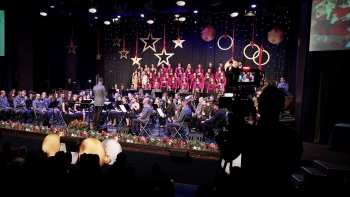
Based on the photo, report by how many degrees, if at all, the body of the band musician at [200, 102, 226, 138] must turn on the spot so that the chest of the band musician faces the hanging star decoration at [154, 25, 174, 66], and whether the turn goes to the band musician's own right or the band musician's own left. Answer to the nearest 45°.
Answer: approximately 90° to the band musician's own right

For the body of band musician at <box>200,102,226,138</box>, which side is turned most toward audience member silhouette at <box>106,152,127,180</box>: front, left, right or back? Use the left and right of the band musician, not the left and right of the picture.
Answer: left

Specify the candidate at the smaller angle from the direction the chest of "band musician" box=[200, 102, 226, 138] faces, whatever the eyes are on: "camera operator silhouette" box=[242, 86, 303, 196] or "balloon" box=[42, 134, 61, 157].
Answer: the balloon

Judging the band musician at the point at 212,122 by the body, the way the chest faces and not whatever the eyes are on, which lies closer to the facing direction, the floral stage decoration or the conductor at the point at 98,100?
the conductor

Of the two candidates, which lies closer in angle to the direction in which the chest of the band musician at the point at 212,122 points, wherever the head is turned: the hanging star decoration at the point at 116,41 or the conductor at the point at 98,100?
the conductor

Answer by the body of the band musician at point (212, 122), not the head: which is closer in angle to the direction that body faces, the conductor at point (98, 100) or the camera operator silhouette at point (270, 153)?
the conductor

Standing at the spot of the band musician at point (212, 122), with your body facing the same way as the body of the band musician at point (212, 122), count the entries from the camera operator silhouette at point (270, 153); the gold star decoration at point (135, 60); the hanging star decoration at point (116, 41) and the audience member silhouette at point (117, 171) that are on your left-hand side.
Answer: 2

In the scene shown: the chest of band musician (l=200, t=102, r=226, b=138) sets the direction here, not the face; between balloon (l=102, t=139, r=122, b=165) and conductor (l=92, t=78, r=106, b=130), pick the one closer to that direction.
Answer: the conductor

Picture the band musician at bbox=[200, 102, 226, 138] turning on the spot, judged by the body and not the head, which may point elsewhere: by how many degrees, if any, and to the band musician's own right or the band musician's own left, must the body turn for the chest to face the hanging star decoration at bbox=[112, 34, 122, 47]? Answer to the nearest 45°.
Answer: approximately 45° to the band musician's own right

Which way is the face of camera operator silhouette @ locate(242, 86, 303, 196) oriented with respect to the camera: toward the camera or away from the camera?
away from the camera

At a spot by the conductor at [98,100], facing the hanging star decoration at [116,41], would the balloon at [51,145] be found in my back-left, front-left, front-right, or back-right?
back-left

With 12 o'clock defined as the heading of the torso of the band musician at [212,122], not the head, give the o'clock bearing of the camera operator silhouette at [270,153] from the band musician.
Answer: The camera operator silhouette is roughly at 9 o'clock from the band musician.

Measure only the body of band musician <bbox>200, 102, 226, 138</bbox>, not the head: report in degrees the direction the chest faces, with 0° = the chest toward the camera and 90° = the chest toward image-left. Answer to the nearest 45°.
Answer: approximately 90°
